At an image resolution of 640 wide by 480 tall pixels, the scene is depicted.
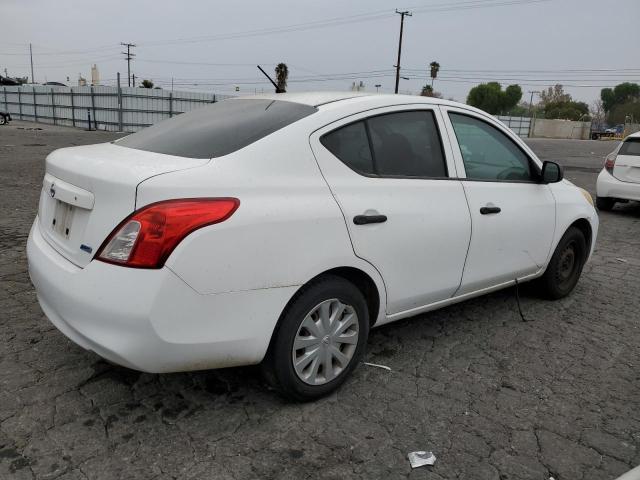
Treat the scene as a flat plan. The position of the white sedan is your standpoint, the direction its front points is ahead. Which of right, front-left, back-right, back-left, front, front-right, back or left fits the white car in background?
front

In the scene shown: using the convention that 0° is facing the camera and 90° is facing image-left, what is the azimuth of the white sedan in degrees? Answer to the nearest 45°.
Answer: approximately 225°

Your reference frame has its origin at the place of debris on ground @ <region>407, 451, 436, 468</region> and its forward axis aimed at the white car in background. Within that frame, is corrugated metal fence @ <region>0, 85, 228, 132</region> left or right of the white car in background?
left

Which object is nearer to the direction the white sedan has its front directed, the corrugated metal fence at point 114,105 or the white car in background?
the white car in background

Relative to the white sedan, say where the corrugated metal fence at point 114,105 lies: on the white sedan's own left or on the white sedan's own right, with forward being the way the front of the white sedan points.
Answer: on the white sedan's own left
